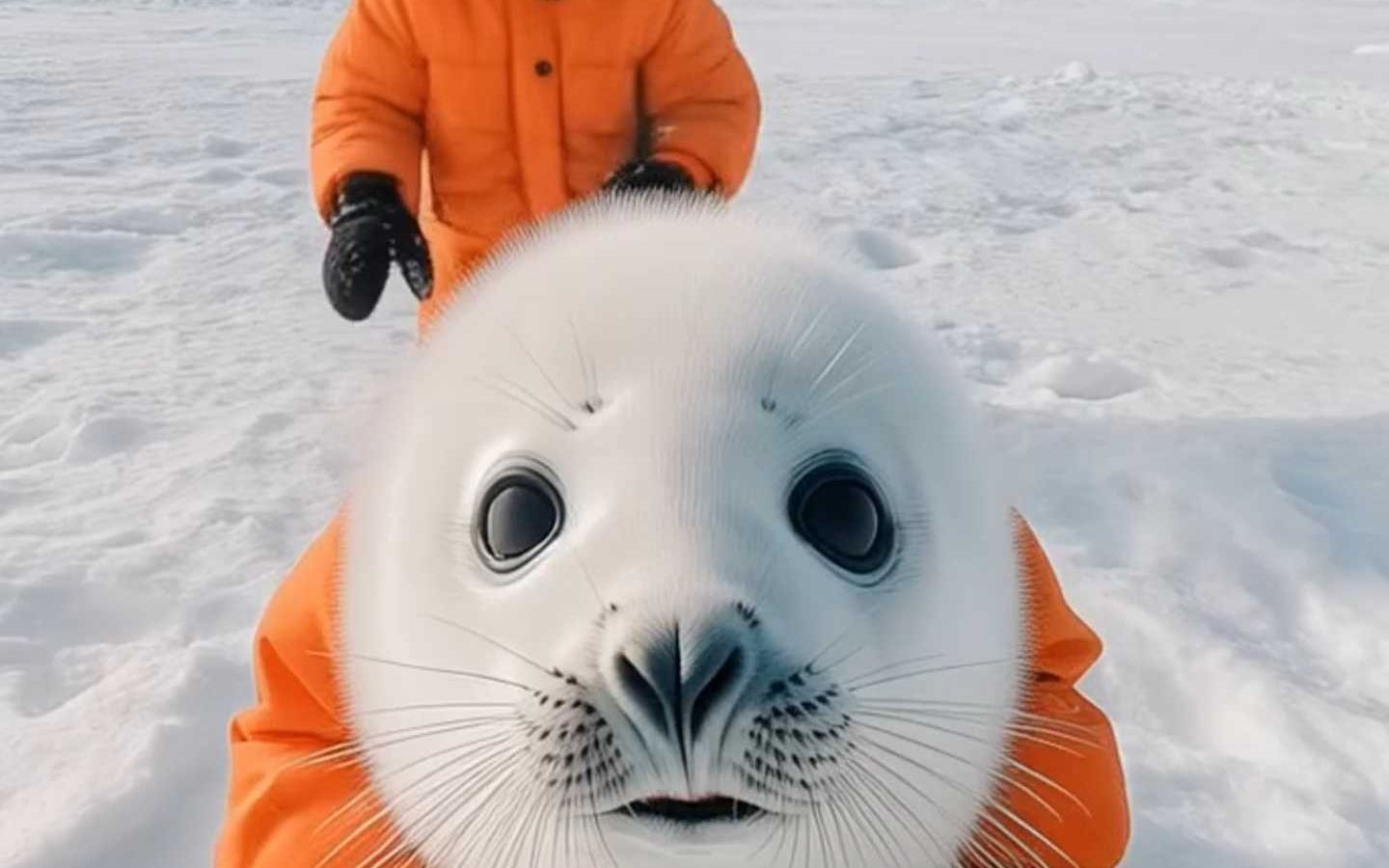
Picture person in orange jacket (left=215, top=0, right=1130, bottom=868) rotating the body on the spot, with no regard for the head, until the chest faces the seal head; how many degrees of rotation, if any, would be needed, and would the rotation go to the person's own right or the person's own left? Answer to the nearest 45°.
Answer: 0° — they already face it

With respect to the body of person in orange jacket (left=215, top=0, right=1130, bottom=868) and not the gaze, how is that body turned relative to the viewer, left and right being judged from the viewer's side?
facing the viewer
